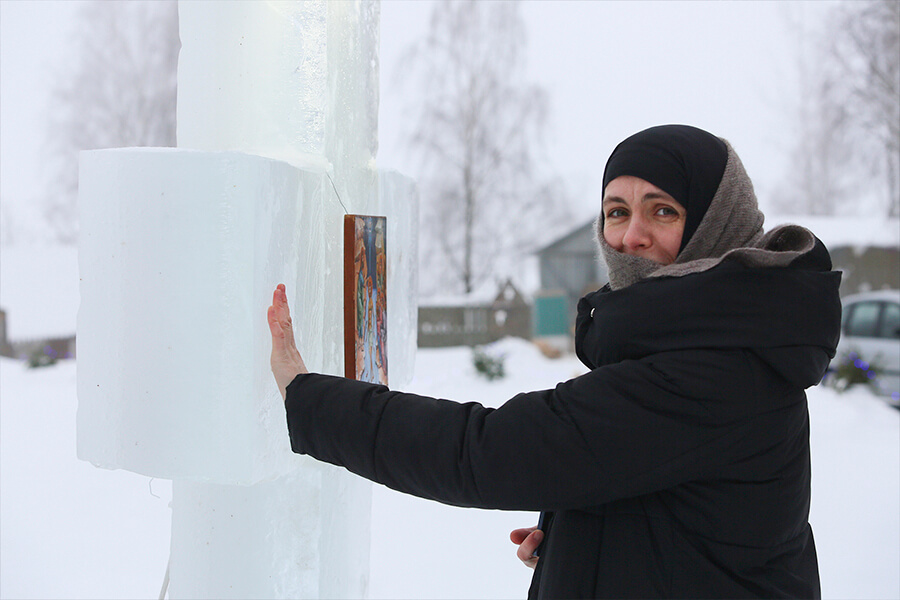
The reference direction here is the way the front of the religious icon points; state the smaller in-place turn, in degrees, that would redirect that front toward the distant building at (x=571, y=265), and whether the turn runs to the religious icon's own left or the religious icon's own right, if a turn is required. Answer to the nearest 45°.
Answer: approximately 135° to the religious icon's own left

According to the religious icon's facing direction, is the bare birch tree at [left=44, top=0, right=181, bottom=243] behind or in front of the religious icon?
behind

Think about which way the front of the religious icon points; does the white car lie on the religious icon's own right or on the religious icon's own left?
on the religious icon's own left

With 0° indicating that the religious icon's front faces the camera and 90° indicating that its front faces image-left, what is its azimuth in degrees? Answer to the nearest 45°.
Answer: approximately 315°

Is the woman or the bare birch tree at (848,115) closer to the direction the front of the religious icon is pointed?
the woman

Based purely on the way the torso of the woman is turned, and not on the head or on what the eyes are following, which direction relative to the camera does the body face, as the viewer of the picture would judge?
to the viewer's left

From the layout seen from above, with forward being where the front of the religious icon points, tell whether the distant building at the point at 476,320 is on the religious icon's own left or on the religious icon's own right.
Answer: on the religious icon's own left

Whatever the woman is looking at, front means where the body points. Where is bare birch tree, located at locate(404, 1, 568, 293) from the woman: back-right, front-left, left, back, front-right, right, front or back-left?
right
